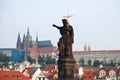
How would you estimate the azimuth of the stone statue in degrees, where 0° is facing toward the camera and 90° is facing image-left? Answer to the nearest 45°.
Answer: approximately 45°
